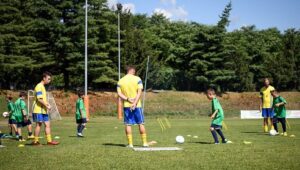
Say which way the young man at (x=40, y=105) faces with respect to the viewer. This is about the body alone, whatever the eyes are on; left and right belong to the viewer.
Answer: facing to the right of the viewer

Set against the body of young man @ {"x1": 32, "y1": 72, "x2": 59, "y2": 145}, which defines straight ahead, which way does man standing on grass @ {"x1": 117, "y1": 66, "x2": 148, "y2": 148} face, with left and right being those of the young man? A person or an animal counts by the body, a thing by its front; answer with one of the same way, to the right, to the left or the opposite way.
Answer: to the left

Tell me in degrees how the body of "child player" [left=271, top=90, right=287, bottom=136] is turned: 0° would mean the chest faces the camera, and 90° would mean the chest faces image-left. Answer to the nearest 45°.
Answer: approximately 45°

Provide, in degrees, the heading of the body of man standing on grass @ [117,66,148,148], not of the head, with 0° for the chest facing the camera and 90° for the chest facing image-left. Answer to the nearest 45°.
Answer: approximately 180°

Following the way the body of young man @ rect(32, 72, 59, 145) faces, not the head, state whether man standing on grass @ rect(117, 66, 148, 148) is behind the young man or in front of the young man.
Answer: in front

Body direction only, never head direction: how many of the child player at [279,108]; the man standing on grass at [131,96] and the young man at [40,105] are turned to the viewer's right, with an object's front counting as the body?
1

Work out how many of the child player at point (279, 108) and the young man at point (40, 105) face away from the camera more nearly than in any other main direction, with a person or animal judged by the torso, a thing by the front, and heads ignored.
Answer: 0

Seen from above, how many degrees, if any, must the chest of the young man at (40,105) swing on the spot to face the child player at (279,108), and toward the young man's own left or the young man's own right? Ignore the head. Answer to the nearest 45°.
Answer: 0° — they already face them

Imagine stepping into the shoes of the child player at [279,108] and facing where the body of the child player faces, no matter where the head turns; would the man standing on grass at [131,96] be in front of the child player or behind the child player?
in front

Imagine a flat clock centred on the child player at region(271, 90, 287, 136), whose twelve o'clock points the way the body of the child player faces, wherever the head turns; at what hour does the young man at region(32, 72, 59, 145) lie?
The young man is roughly at 12 o'clock from the child player.

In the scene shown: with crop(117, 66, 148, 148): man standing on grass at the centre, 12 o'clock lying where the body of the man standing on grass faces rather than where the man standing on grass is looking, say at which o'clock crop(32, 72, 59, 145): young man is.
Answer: The young man is roughly at 10 o'clock from the man standing on grass.

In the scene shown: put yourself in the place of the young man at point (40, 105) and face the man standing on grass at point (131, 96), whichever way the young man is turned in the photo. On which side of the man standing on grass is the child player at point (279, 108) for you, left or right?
left
